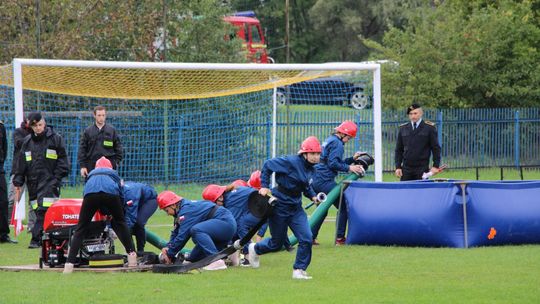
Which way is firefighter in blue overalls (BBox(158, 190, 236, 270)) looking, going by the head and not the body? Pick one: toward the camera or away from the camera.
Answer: toward the camera

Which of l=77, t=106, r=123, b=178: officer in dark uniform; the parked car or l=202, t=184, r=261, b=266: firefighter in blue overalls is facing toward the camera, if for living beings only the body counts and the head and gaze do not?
the officer in dark uniform

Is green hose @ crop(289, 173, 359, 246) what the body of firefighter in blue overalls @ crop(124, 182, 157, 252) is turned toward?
no

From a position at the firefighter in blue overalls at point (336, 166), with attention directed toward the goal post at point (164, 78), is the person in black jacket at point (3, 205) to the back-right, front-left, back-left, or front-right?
front-left

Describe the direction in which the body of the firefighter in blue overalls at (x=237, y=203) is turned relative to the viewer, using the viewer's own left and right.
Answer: facing to the left of the viewer

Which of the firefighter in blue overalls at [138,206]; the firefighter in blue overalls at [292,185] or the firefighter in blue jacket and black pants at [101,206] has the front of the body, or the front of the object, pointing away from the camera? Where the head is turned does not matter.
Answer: the firefighter in blue jacket and black pants at [101,206]

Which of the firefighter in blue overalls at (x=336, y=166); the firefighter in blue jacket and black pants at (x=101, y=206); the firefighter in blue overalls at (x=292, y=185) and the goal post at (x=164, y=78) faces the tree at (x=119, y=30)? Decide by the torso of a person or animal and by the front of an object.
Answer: the firefighter in blue jacket and black pants at (x=101, y=206)

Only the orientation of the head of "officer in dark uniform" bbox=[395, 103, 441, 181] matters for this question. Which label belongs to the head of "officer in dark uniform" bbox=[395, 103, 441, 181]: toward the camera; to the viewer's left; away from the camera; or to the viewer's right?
toward the camera

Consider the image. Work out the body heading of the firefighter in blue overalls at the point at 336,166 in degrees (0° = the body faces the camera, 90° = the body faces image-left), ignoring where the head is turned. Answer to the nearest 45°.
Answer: approximately 270°

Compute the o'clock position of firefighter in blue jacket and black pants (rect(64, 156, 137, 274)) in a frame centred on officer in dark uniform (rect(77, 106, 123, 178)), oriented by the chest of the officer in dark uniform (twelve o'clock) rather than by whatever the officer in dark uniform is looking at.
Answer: The firefighter in blue jacket and black pants is roughly at 12 o'clock from the officer in dark uniform.

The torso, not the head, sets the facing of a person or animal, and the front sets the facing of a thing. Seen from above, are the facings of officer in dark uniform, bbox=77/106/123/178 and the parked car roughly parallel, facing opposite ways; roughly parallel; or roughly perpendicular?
roughly perpendicular

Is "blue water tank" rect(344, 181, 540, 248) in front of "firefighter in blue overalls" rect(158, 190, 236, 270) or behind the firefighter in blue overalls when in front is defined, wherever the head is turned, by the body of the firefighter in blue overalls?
behind

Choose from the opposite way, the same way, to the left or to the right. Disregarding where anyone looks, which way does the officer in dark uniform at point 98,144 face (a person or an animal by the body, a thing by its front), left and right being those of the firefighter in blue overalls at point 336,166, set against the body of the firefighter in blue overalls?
to the right
